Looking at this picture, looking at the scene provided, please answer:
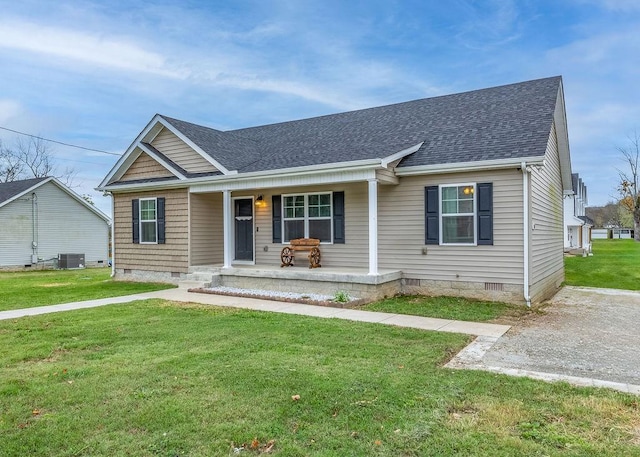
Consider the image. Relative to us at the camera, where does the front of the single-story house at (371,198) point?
facing the viewer and to the left of the viewer

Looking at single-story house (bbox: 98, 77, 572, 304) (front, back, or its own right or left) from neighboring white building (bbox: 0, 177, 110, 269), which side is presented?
right

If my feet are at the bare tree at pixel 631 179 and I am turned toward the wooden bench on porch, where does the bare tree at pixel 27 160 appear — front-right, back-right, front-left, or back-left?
front-right

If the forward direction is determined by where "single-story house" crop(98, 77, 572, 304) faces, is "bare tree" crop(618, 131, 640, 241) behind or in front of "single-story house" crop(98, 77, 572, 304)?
behind

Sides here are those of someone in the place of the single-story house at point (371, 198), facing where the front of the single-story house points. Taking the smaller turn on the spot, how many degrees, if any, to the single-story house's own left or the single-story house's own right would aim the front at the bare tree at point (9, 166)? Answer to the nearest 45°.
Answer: approximately 90° to the single-story house's own right
